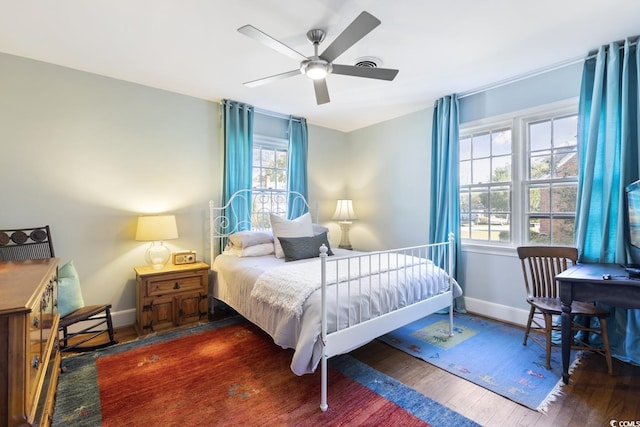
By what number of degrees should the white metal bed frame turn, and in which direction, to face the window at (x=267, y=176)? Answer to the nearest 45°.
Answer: approximately 180°

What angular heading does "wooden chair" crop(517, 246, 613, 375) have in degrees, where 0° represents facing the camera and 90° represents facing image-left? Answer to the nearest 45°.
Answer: approximately 315°

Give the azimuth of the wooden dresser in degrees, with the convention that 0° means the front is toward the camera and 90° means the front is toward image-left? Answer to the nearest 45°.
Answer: approximately 270°

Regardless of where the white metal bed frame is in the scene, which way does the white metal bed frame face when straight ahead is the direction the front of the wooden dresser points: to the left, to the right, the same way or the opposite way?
to the right
